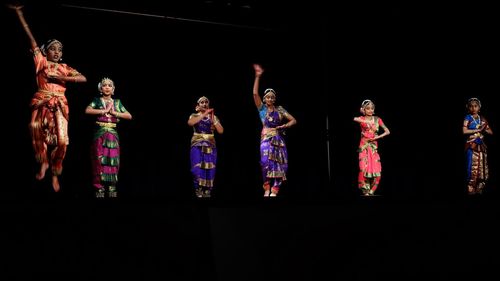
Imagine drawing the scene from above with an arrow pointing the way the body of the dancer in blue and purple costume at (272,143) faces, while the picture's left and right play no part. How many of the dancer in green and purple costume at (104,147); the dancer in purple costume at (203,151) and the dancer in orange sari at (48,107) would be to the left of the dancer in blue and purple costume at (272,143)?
0

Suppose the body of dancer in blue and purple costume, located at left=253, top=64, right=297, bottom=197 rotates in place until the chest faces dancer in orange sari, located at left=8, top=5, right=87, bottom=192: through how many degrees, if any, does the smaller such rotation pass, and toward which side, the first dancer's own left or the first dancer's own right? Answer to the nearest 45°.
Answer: approximately 45° to the first dancer's own right

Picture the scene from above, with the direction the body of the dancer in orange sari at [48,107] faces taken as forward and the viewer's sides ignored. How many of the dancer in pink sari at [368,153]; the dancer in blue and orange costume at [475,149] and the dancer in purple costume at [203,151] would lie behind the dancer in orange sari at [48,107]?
0

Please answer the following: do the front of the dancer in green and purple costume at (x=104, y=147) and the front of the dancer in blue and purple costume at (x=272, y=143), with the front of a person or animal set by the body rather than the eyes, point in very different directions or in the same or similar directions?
same or similar directions

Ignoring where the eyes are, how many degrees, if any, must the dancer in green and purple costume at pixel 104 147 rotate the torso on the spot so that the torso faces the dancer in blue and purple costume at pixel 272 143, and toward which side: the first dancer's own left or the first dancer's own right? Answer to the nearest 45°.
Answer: approximately 90° to the first dancer's own left

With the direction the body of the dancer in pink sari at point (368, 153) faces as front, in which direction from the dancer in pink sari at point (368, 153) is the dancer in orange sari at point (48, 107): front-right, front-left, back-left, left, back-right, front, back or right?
front-right

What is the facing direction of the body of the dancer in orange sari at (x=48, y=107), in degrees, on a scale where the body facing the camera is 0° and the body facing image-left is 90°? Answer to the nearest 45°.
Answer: approximately 315°

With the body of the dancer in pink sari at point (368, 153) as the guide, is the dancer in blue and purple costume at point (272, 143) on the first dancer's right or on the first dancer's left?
on the first dancer's right

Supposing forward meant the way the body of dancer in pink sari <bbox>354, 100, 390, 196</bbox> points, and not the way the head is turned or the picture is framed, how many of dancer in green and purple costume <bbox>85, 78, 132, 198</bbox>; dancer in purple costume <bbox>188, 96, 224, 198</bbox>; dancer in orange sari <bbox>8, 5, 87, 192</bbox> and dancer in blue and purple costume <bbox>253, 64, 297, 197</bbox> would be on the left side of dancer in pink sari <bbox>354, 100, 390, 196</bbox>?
0

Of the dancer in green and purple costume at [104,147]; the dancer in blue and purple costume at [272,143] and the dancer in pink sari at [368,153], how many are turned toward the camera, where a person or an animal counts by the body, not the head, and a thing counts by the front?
3

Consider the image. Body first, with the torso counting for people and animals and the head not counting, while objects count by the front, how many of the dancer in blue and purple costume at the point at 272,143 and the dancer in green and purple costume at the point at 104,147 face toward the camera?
2

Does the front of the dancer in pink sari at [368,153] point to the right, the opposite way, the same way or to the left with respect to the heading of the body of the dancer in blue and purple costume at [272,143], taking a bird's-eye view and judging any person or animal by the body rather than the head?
the same way

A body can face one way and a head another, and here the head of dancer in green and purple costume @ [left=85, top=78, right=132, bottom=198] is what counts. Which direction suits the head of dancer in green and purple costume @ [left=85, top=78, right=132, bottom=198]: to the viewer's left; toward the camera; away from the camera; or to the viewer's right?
toward the camera

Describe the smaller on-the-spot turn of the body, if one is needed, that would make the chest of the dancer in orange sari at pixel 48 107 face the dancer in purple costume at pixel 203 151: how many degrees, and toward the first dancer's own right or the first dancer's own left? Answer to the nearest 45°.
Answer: approximately 45° to the first dancer's own left

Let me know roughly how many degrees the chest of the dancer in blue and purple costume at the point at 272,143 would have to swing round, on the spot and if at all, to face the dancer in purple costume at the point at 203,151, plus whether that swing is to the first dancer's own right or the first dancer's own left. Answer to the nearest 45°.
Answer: approximately 45° to the first dancer's own right

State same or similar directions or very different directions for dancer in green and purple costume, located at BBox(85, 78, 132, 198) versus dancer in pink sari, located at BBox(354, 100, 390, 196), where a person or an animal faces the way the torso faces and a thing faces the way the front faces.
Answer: same or similar directions

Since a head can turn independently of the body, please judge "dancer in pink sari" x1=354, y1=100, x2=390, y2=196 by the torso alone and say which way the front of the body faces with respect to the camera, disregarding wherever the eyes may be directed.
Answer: toward the camera

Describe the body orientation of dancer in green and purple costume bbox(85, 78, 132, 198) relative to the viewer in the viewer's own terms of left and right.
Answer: facing the viewer
